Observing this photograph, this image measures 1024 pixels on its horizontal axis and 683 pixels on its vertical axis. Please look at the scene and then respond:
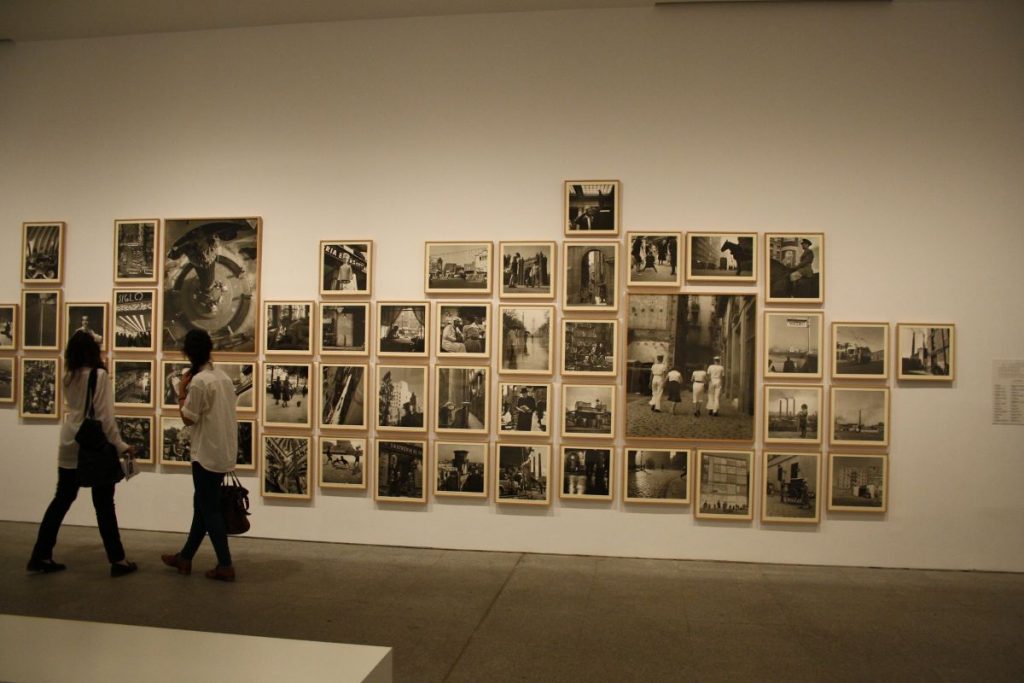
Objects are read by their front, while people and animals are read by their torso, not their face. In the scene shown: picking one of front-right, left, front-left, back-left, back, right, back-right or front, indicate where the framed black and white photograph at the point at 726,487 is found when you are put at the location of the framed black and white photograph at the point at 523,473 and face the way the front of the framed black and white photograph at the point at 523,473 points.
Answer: left

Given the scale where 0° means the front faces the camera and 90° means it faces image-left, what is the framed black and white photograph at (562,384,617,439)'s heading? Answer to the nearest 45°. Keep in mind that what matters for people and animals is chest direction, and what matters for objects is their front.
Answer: approximately 0°

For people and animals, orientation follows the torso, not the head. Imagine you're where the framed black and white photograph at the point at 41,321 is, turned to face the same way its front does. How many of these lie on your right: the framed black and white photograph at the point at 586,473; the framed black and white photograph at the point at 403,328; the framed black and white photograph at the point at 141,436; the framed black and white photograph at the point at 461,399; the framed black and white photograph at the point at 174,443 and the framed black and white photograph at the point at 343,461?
0

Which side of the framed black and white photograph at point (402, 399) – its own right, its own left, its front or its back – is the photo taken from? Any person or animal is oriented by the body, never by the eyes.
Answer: front

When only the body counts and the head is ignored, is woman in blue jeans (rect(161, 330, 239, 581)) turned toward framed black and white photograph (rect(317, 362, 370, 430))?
no

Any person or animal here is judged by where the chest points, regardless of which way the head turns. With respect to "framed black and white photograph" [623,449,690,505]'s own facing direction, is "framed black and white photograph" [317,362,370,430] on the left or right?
on its right

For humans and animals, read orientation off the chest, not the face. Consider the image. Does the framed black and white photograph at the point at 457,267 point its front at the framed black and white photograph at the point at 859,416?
no

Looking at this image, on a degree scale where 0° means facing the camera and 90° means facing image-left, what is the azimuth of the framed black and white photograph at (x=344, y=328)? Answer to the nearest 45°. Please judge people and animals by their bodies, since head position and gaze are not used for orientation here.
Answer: approximately 0°

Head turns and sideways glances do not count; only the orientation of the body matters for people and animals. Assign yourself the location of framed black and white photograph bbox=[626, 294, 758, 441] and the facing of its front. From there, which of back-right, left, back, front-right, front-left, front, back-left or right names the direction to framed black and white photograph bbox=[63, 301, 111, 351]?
right

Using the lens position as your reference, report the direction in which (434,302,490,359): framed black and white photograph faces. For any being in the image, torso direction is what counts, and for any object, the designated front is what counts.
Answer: facing the viewer

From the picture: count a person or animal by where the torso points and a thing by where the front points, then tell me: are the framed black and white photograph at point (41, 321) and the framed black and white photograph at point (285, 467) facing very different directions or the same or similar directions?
same or similar directions

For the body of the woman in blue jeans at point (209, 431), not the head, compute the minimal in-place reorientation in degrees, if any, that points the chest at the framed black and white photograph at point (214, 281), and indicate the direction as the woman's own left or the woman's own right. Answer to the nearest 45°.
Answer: approximately 45° to the woman's own right

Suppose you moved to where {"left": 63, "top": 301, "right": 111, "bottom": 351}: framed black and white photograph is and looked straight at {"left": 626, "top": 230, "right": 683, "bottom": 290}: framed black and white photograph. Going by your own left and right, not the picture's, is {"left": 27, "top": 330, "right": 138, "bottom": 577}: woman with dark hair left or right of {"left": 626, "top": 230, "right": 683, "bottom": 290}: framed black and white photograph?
right

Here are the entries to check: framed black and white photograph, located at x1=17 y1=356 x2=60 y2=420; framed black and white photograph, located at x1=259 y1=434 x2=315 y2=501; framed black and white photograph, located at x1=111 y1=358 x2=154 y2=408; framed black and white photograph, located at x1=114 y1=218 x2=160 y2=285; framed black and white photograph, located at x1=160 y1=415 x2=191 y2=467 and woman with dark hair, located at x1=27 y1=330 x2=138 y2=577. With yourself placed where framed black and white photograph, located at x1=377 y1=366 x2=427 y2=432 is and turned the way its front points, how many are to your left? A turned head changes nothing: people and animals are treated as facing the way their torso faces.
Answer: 0

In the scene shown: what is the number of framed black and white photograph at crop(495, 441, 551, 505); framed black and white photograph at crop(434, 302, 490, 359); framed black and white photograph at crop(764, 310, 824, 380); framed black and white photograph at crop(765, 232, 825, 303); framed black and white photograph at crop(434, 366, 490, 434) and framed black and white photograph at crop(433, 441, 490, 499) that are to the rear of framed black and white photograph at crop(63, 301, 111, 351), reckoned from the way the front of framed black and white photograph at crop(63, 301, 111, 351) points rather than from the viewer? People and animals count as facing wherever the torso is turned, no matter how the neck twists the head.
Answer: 0

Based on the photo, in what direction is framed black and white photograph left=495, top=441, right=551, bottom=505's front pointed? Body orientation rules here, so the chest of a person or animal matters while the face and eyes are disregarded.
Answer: toward the camera

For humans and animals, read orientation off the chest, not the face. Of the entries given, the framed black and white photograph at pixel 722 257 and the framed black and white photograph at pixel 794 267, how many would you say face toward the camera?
2

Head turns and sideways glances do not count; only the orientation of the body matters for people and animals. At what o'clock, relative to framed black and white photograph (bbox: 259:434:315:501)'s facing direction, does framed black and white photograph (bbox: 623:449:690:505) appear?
framed black and white photograph (bbox: 623:449:690:505) is roughly at 10 o'clock from framed black and white photograph (bbox: 259:434:315:501).
